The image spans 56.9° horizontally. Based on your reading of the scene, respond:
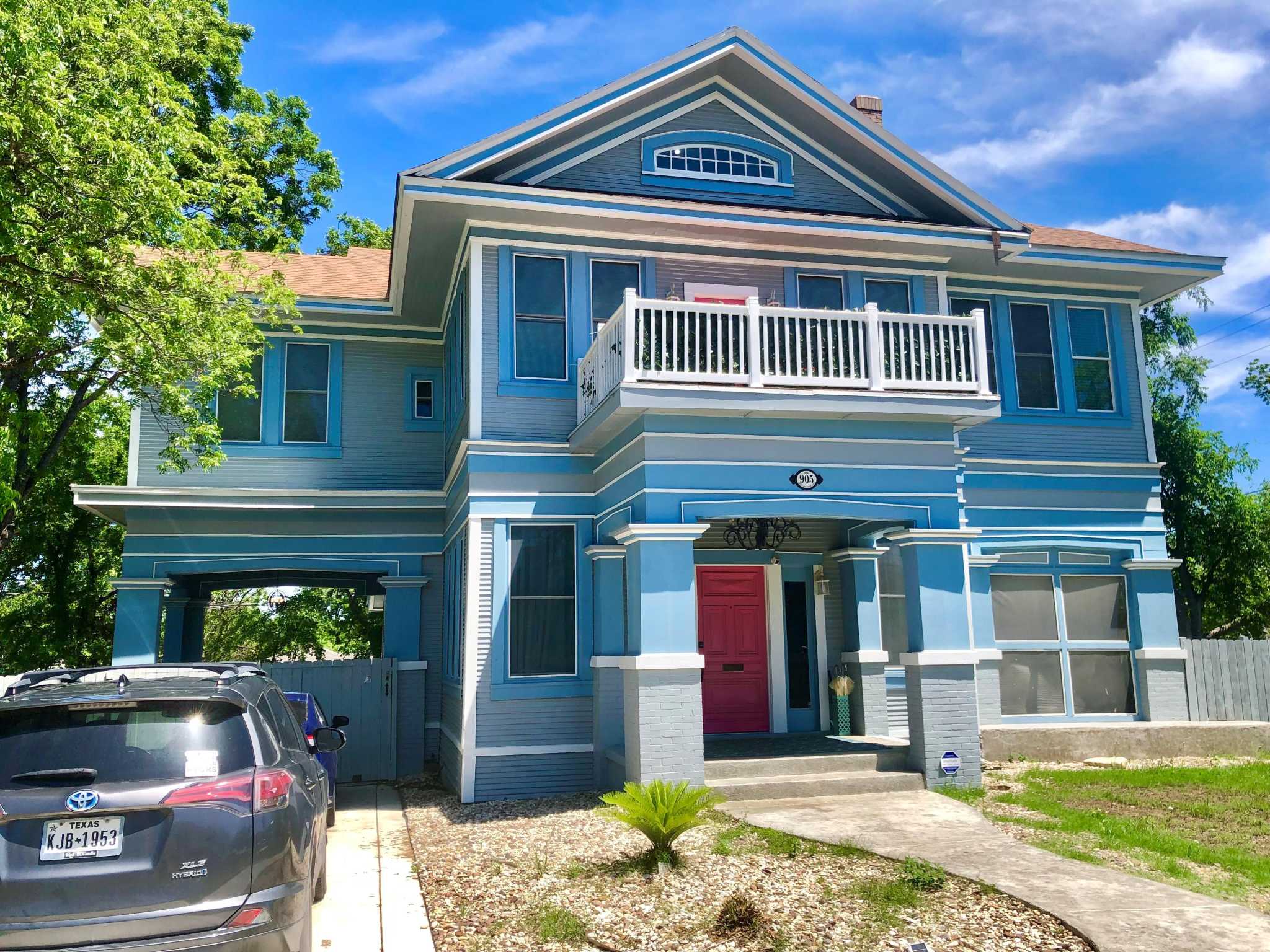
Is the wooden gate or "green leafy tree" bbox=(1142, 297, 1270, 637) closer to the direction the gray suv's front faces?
the wooden gate

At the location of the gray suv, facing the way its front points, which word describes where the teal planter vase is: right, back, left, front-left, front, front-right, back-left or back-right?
front-right

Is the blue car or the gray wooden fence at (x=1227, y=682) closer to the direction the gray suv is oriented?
the blue car

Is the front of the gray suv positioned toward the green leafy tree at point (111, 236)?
yes

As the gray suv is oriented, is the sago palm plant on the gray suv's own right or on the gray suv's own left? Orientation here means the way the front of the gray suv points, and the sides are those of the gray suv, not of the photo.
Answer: on the gray suv's own right

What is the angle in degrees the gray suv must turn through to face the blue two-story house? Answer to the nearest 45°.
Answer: approximately 45° to its right

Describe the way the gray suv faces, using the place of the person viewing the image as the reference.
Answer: facing away from the viewer

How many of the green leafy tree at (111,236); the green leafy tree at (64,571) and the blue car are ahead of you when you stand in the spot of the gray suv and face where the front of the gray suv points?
3
